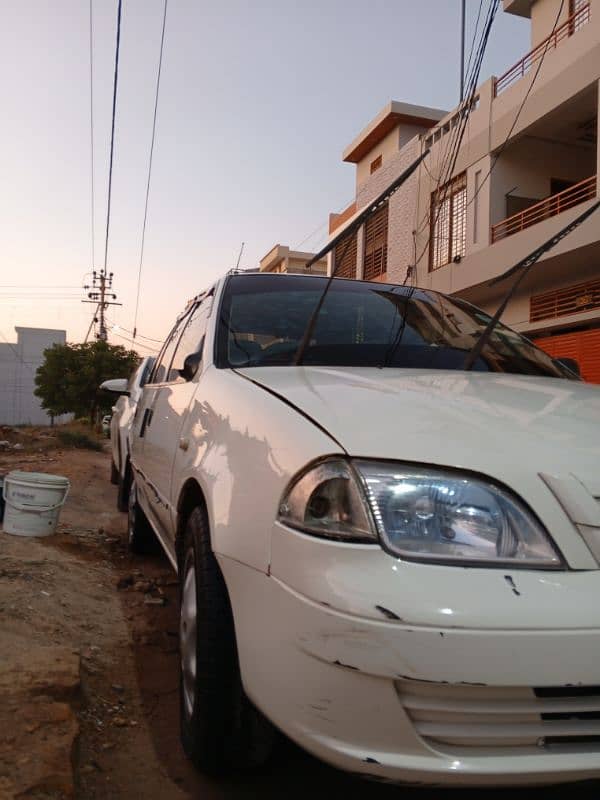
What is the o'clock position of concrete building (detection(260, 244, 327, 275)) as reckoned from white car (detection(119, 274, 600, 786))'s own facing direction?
The concrete building is roughly at 7 o'clock from the white car.

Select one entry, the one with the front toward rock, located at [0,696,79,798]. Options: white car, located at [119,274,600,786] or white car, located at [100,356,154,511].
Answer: white car, located at [100,356,154,511]

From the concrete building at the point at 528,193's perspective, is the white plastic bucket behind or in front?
in front

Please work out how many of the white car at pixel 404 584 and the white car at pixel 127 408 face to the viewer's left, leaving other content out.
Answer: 0

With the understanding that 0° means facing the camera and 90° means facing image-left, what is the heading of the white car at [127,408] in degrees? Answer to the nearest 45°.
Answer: approximately 0°

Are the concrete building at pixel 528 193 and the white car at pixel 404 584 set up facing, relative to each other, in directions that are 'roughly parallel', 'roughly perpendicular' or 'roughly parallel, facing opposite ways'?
roughly perpendicular

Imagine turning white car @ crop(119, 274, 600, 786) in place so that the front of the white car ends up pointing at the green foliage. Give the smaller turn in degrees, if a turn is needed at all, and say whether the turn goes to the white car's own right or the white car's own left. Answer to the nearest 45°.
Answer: approximately 180°

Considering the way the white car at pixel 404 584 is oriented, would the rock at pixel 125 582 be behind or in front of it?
behind

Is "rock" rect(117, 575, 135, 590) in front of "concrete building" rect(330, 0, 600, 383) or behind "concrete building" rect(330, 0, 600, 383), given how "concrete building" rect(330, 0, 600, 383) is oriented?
in front

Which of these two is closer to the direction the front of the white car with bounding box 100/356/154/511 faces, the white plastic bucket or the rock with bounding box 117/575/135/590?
the rock

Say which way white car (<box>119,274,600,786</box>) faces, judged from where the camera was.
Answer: facing the viewer and to the right of the viewer

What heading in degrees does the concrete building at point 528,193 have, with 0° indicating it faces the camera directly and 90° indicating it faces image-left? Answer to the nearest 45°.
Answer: approximately 45°

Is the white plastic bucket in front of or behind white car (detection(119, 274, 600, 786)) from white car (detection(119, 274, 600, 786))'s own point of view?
behind

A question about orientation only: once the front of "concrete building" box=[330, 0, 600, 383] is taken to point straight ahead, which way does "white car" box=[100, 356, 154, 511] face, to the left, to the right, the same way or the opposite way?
to the left

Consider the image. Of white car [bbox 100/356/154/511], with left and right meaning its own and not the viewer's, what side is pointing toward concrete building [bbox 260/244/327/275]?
back

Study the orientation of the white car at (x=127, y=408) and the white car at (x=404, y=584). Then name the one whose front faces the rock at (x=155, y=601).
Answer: the white car at (x=127, y=408)

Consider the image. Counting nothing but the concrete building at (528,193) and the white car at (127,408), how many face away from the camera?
0
